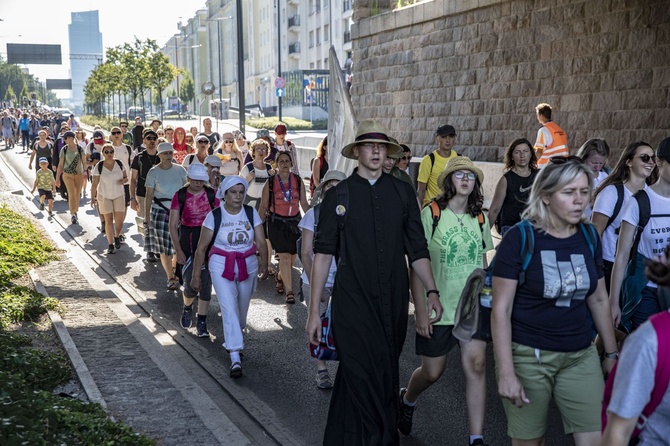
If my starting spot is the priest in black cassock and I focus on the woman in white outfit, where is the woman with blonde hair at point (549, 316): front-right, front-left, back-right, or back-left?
back-right

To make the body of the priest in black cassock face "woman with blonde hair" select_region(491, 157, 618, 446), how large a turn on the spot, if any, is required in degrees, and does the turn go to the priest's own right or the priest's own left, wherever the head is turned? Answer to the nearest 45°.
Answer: approximately 45° to the priest's own left

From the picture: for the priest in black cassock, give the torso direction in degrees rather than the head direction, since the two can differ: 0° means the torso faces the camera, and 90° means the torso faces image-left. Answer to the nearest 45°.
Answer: approximately 0°

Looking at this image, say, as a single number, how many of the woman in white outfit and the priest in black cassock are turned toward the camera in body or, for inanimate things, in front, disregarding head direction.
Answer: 2

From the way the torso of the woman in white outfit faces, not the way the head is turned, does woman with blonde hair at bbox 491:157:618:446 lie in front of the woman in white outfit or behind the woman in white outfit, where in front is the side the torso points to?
in front

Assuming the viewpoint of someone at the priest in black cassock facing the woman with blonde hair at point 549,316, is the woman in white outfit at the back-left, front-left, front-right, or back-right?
back-left

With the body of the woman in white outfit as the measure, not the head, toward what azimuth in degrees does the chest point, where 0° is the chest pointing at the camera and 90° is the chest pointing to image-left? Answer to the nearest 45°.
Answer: approximately 0°

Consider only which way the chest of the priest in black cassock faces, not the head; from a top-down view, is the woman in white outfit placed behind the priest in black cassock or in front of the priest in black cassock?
behind

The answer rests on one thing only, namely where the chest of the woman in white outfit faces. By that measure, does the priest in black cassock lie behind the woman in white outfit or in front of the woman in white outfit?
in front
